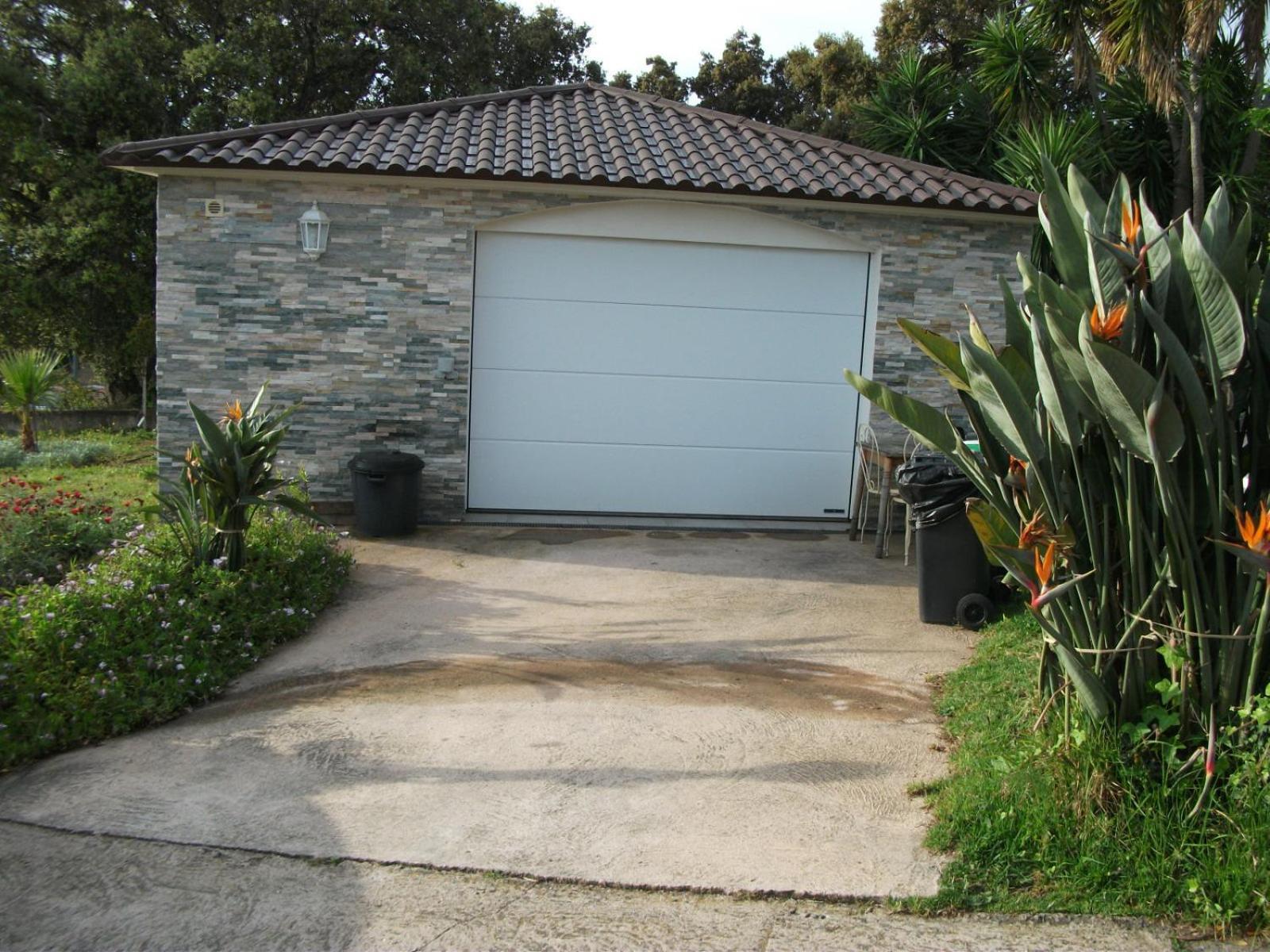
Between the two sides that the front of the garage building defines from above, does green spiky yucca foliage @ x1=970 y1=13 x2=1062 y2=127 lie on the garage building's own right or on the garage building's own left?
on the garage building's own left

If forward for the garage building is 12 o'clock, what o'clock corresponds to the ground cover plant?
The ground cover plant is roughly at 1 o'clock from the garage building.

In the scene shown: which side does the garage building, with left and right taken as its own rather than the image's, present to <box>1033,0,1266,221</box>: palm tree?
left

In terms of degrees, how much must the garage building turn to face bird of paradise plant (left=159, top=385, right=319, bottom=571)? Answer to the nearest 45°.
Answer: approximately 45° to its right

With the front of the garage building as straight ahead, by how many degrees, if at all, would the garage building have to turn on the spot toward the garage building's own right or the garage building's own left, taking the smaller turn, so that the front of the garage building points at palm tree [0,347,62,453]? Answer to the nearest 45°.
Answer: approximately 135° to the garage building's own right

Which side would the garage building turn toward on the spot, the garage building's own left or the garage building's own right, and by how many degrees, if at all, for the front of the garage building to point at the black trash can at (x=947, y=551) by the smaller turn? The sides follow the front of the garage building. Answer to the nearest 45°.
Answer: approximately 45° to the garage building's own left

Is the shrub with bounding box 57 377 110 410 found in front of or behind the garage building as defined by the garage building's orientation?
behind

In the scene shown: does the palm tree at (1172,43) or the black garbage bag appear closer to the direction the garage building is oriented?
the black garbage bag

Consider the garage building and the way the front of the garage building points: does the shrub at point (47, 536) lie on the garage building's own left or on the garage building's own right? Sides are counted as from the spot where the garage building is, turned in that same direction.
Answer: on the garage building's own right

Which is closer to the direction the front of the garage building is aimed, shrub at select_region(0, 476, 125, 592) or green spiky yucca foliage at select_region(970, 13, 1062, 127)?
the shrub

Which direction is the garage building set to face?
toward the camera

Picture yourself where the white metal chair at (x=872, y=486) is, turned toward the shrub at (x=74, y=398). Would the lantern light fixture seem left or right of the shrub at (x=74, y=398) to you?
left

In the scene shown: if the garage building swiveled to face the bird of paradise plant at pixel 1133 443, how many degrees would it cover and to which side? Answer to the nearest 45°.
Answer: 0° — it already faces it
